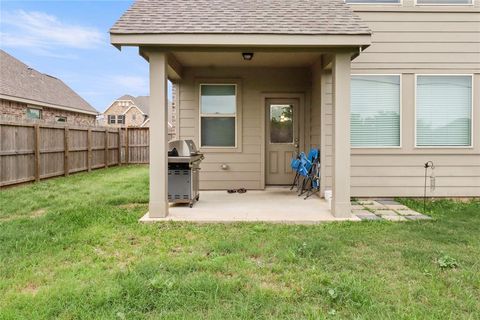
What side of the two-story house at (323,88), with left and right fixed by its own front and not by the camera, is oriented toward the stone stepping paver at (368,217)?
back

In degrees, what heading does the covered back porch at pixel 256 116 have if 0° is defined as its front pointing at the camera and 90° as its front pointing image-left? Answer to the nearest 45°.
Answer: approximately 0°

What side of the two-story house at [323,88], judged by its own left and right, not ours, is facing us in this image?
back

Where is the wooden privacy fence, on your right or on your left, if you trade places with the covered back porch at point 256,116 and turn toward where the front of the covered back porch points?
on your right
